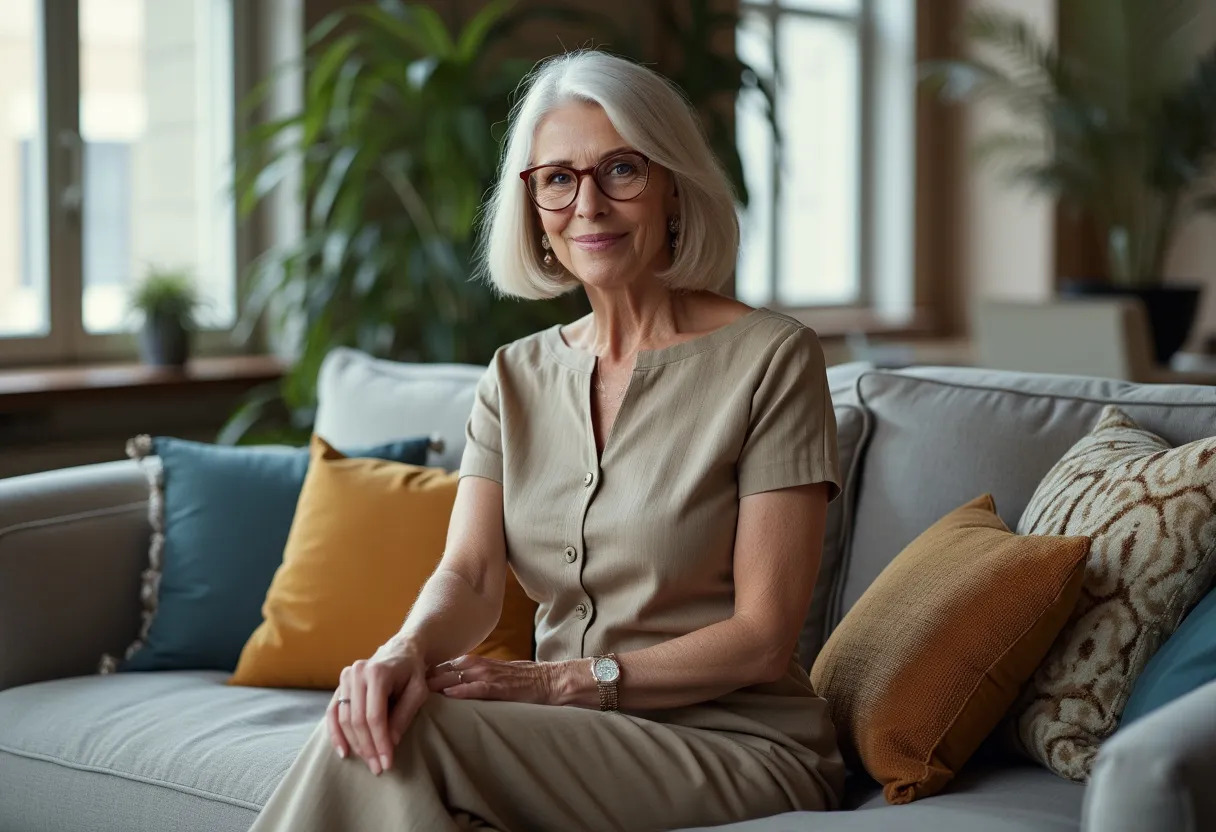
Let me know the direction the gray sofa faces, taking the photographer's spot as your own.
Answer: facing the viewer and to the left of the viewer

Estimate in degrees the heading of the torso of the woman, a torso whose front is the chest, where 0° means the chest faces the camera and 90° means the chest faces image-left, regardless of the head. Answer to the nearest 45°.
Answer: approximately 45°

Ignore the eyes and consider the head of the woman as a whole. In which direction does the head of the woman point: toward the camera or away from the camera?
toward the camera

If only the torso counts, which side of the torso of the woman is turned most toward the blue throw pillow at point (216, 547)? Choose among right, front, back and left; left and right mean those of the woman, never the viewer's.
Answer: right

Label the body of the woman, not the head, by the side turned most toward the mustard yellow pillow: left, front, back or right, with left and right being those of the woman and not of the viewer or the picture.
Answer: right

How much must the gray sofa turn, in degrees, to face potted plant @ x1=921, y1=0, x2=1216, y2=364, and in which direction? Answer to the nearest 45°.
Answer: approximately 180°

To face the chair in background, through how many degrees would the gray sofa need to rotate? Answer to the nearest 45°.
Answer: approximately 180°

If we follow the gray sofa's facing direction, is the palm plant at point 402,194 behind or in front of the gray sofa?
behind
